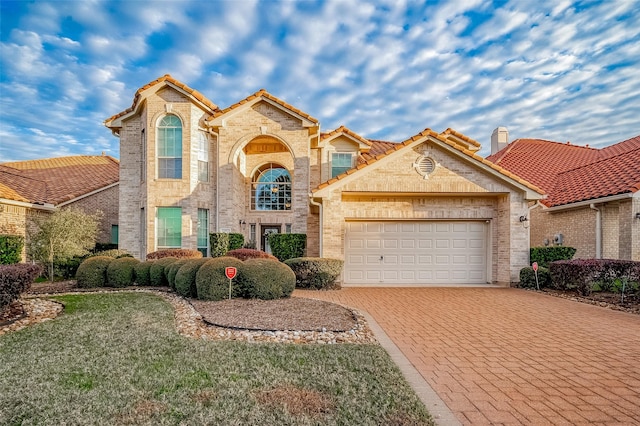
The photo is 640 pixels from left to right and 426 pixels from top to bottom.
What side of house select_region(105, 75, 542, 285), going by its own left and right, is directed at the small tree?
right

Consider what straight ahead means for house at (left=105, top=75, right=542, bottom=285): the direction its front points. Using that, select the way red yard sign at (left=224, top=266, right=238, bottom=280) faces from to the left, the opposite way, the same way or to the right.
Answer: the same way

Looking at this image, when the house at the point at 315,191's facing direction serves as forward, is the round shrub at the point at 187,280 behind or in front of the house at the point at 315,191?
in front

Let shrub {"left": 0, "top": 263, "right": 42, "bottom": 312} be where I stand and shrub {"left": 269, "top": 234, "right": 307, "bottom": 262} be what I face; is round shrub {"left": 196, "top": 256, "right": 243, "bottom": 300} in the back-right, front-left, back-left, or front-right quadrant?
front-right

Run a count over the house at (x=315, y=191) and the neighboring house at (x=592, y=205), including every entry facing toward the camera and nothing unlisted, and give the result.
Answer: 2

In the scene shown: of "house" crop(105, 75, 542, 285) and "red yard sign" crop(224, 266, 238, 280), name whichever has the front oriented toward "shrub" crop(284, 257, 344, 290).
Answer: the house

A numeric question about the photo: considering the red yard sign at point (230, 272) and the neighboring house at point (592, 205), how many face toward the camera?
2

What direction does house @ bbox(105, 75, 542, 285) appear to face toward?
toward the camera

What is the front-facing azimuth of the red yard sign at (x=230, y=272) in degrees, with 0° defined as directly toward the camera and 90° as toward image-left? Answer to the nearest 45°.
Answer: approximately 0°
